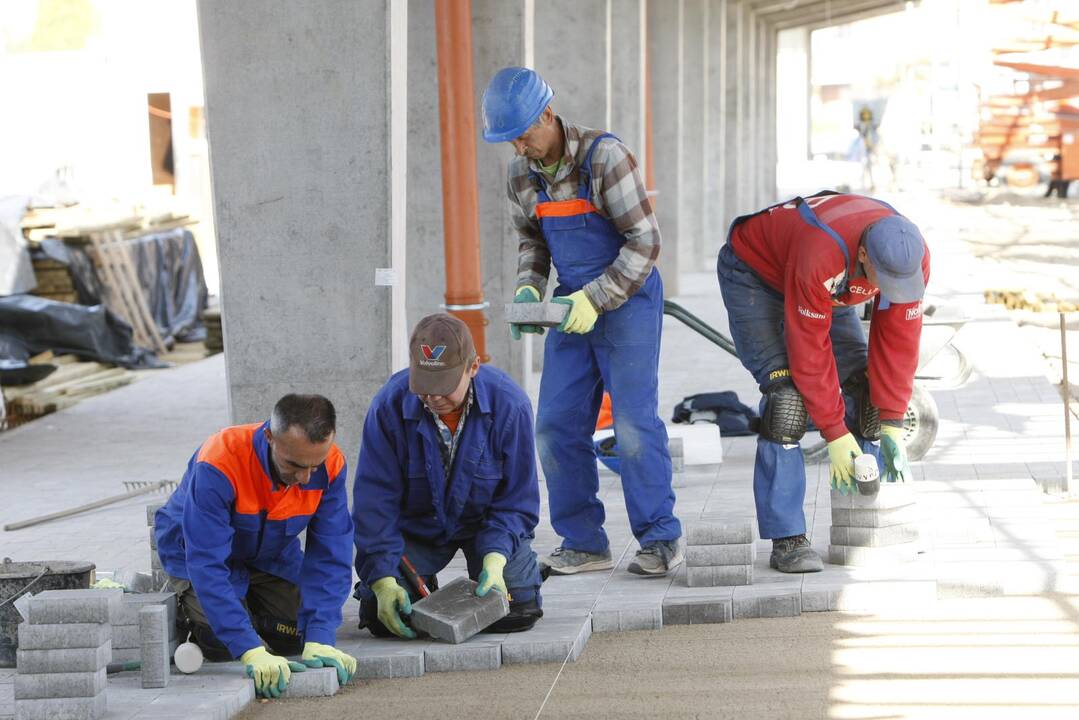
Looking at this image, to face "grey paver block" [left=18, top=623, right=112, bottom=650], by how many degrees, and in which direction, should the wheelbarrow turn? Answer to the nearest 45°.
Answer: approximately 135° to its right

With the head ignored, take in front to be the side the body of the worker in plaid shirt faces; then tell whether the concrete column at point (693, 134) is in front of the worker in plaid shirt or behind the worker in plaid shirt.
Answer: behind

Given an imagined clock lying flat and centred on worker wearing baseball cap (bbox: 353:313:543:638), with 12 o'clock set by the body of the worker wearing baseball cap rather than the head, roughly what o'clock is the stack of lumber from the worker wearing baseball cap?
The stack of lumber is roughly at 5 o'clock from the worker wearing baseball cap.

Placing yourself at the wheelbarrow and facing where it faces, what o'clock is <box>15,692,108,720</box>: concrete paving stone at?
The concrete paving stone is roughly at 4 o'clock from the wheelbarrow.

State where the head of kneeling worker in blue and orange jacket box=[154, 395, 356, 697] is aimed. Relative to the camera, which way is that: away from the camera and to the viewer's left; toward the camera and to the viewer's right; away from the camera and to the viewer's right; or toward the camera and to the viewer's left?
toward the camera and to the viewer's right

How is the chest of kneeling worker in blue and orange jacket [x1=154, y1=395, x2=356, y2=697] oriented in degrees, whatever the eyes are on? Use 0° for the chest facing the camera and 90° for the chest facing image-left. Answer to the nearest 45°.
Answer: approximately 315°

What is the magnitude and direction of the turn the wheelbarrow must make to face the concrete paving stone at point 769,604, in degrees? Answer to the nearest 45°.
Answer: approximately 90° to its right

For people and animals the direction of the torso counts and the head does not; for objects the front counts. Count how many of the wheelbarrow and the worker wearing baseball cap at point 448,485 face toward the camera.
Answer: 1

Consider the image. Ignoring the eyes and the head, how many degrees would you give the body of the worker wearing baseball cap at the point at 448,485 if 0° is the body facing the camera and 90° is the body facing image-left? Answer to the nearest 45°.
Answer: approximately 0°

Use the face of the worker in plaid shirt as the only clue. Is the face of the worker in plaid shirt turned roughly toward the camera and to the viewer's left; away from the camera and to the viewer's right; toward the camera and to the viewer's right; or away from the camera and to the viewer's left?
toward the camera and to the viewer's left

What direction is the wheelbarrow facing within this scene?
to the viewer's right

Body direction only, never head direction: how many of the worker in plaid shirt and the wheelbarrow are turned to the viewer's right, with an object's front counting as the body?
1

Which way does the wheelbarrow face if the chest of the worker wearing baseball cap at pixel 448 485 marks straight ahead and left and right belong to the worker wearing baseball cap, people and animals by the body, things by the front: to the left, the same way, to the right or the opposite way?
to the left
